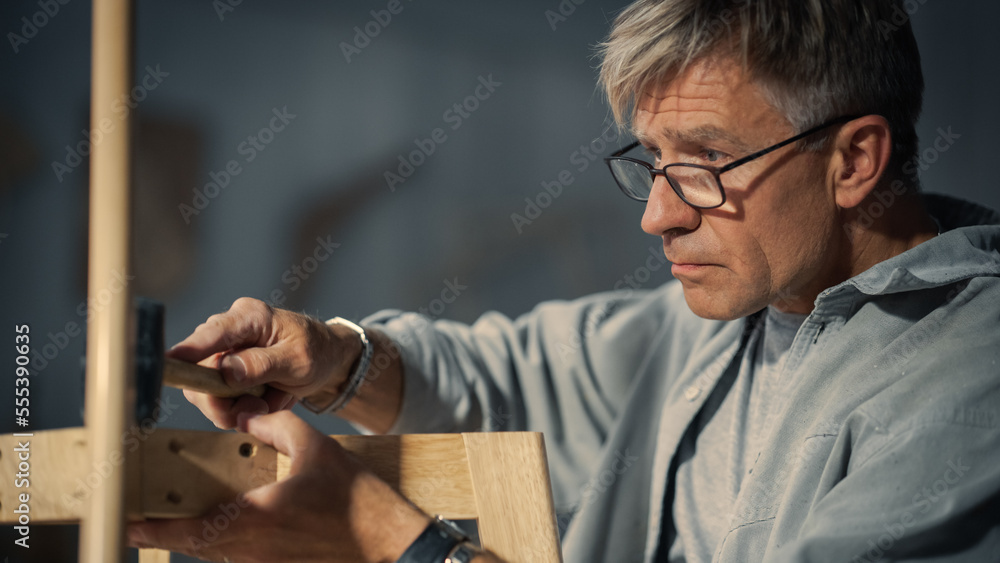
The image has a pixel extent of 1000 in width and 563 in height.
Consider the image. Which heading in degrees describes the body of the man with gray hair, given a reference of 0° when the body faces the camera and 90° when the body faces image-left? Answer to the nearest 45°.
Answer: approximately 45°

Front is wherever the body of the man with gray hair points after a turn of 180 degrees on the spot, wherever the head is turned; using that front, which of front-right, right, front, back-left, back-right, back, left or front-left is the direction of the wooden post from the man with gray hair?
back
